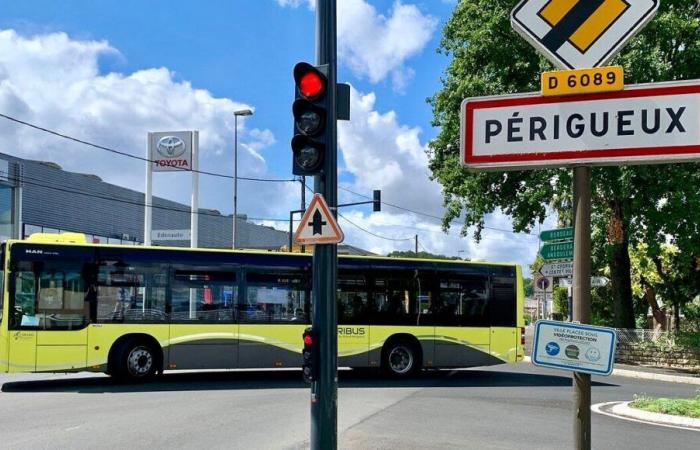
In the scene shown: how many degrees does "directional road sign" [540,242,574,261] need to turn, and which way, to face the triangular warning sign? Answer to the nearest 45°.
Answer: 0° — it already faces it

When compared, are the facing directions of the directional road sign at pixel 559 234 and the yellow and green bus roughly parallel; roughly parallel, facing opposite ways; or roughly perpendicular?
roughly perpendicular

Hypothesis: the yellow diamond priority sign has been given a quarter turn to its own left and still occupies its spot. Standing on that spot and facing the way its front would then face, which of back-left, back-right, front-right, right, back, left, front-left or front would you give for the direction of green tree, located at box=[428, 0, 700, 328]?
left

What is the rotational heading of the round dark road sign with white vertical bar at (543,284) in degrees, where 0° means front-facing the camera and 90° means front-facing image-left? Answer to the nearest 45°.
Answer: approximately 0°

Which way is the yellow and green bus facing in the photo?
to the viewer's left

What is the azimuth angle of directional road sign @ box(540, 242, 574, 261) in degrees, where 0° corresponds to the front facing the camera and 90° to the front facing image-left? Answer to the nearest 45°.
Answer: approximately 0°
